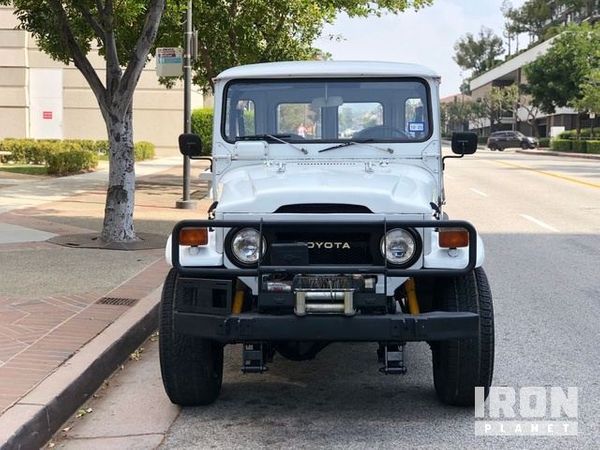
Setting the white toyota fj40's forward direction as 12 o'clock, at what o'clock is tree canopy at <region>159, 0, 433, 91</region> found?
The tree canopy is roughly at 6 o'clock from the white toyota fj40.

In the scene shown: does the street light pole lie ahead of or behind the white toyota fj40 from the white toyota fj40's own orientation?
behind

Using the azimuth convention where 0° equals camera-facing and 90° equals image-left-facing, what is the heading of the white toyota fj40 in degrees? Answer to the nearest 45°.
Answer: approximately 0°

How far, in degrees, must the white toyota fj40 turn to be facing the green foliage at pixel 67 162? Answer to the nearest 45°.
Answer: approximately 180°

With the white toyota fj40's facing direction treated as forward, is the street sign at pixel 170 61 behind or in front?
behind
